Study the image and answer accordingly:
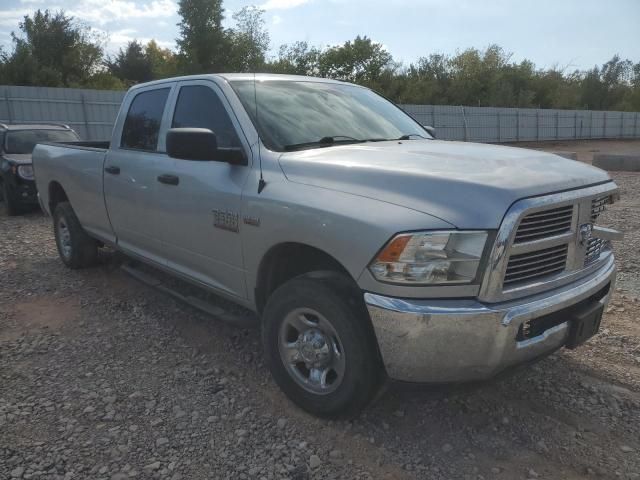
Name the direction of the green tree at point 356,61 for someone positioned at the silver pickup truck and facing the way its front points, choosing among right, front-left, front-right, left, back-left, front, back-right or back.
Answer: back-left

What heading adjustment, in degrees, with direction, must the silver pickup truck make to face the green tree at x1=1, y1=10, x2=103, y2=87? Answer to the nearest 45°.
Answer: approximately 180°

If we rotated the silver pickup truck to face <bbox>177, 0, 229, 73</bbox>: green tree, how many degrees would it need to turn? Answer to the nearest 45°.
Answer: approximately 135° to its left

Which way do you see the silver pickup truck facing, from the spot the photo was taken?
facing the viewer and to the right of the viewer

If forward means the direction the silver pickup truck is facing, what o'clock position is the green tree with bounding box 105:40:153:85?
The green tree is roughly at 7 o'clock from the silver pickup truck.

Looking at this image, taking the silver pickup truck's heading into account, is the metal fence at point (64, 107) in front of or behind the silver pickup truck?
behind
